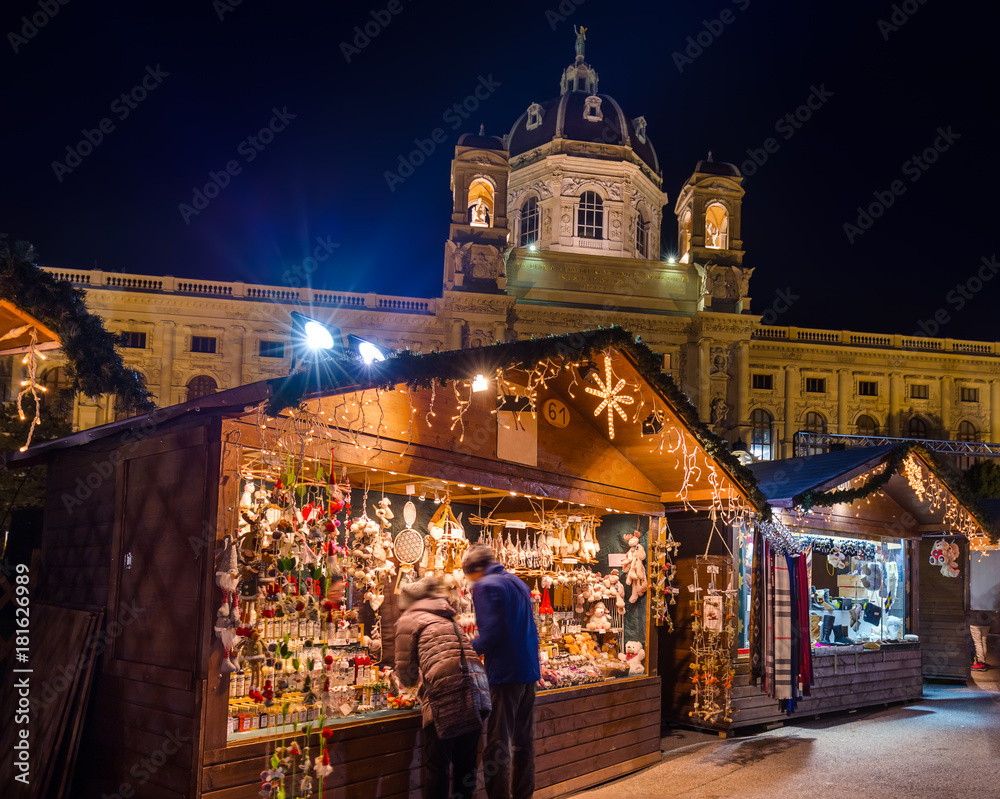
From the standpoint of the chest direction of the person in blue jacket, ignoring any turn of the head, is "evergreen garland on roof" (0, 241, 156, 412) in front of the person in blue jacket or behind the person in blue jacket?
in front

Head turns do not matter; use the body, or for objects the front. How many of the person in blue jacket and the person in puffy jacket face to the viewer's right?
0

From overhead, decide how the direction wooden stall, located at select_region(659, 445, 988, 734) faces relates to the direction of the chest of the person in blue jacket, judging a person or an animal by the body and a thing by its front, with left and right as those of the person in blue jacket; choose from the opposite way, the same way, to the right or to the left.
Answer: the opposite way

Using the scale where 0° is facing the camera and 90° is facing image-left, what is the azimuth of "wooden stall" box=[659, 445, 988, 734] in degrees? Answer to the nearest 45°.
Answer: approximately 315°

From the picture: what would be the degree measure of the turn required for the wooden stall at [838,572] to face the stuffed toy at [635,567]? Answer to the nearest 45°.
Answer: approximately 90° to its right

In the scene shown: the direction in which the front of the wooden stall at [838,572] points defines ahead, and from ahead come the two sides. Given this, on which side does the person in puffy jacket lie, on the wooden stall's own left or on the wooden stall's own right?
on the wooden stall's own right

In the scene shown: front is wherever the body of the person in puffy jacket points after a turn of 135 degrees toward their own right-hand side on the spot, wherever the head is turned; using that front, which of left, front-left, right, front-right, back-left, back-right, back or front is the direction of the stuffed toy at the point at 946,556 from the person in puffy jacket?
front-left

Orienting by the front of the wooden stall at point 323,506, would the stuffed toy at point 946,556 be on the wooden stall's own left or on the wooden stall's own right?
on the wooden stall's own left

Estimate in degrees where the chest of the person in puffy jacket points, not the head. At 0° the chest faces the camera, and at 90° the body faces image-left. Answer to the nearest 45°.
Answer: approximately 135°

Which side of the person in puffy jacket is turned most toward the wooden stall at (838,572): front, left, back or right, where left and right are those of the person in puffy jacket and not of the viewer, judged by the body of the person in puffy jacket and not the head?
right
